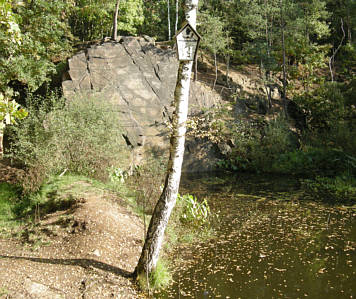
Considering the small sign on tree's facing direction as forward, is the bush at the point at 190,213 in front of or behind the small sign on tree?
behind

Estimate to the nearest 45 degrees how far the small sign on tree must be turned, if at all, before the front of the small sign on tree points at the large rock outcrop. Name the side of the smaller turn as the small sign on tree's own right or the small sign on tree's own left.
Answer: approximately 180°

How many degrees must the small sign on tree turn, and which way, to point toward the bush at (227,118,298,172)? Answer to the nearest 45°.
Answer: approximately 180°

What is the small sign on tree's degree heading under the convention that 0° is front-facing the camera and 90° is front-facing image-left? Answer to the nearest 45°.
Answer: approximately 0°

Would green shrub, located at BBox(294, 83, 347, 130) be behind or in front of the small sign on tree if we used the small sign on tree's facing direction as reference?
behind

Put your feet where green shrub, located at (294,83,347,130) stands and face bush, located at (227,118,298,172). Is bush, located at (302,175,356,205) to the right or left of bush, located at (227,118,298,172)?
left

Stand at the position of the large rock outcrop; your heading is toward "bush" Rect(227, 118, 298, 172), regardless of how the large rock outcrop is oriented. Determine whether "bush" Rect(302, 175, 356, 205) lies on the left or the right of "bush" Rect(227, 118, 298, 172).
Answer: right

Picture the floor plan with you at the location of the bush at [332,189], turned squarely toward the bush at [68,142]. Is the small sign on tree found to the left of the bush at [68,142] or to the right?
left

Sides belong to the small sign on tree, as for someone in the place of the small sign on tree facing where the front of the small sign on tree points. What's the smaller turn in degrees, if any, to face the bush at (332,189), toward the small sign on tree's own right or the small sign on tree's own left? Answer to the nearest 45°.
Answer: approximately 135° to the small sign on tree's own left
